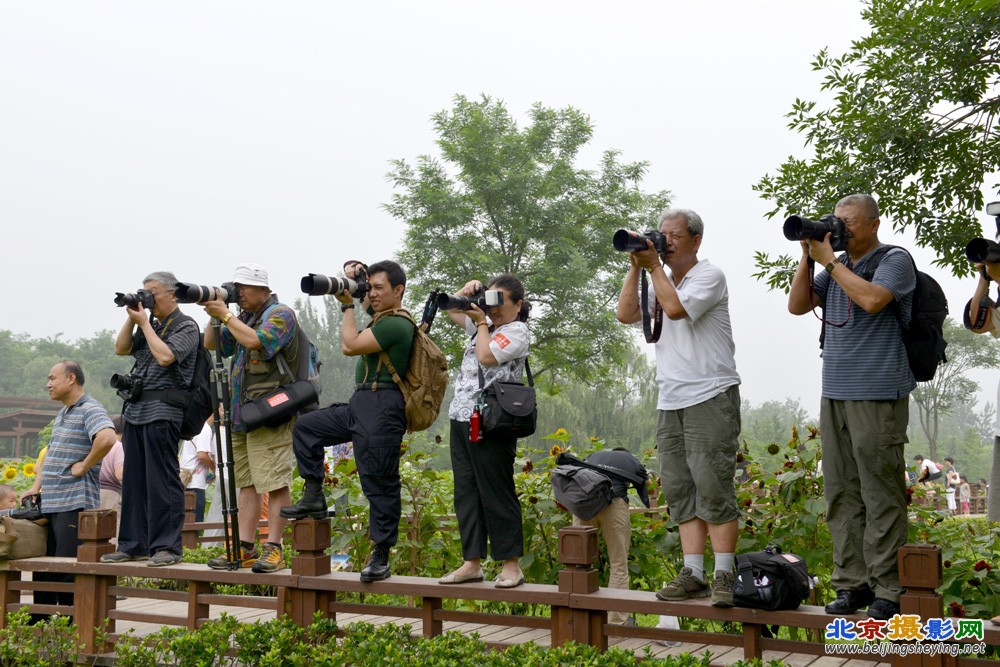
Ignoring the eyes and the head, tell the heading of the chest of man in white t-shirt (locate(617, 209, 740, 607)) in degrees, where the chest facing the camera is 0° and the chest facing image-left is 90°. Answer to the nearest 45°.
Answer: approximately 45°

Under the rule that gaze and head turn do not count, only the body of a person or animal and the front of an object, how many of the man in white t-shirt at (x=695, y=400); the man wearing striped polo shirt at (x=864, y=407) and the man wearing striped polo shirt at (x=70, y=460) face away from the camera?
0

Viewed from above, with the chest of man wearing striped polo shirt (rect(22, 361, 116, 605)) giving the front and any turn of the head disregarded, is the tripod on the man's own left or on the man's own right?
on the man's own left

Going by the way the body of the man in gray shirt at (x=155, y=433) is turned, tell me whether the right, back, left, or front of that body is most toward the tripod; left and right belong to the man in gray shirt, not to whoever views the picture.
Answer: left

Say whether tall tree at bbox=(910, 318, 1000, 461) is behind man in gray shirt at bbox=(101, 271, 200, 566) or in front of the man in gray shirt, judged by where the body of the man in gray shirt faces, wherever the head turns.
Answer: behind

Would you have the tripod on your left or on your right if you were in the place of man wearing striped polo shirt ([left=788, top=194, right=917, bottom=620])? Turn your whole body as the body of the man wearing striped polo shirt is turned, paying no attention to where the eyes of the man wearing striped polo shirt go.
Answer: on your right

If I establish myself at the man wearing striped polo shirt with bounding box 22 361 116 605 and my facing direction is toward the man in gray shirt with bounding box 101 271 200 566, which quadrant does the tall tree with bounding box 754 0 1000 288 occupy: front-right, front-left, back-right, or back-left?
front-left

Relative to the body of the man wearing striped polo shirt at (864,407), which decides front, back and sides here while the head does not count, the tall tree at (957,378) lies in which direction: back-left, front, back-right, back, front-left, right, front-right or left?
back-right

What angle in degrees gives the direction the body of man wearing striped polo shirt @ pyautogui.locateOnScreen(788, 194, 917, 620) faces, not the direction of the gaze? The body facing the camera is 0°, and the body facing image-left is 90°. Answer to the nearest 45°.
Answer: approximately 45°
